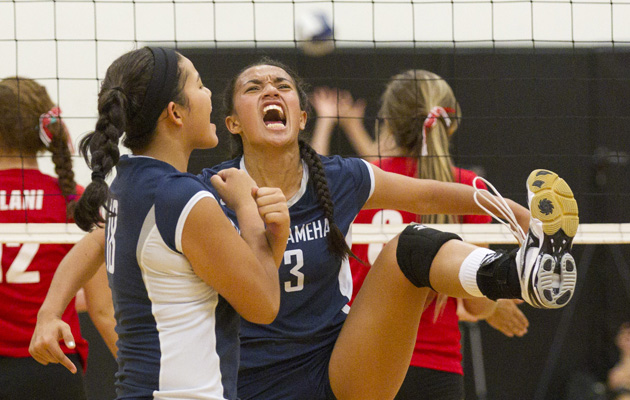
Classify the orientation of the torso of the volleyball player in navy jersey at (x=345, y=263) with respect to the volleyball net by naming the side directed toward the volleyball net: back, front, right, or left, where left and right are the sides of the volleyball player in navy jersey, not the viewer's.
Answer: back

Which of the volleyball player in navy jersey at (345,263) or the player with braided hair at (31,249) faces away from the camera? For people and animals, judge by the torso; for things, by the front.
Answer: the player with braided hair

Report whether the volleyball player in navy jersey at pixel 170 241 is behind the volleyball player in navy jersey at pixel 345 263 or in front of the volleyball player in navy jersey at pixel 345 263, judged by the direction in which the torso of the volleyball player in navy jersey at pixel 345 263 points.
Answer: in front

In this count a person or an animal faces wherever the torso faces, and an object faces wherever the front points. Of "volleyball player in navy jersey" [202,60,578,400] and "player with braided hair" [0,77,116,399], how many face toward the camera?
1

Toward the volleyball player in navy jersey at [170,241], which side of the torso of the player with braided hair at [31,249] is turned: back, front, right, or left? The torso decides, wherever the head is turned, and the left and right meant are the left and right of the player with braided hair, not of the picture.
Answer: back

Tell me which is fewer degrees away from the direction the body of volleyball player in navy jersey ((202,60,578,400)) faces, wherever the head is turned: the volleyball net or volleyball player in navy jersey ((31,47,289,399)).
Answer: the volleyball player in navy jersey

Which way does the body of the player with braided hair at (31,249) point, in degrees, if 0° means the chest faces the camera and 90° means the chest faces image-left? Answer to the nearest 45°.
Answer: approximately 180°

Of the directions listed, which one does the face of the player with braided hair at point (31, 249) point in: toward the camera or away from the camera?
away from the camera

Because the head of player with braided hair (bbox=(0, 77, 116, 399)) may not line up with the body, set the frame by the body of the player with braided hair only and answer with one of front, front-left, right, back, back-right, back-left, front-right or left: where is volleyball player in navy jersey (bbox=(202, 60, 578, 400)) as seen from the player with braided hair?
back-right

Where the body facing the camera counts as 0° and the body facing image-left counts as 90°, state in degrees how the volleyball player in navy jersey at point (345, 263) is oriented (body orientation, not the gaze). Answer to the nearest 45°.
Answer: approximately 0°

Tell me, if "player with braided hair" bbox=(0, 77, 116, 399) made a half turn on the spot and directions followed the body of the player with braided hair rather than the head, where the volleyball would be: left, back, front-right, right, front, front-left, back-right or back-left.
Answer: back-left

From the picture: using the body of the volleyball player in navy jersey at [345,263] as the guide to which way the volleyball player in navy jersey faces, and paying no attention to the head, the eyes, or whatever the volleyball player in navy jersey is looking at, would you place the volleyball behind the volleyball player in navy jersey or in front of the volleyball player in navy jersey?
behind

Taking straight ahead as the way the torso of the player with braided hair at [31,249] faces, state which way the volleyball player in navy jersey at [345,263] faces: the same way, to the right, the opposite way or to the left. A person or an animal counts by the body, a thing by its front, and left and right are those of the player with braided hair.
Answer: the opposite way
